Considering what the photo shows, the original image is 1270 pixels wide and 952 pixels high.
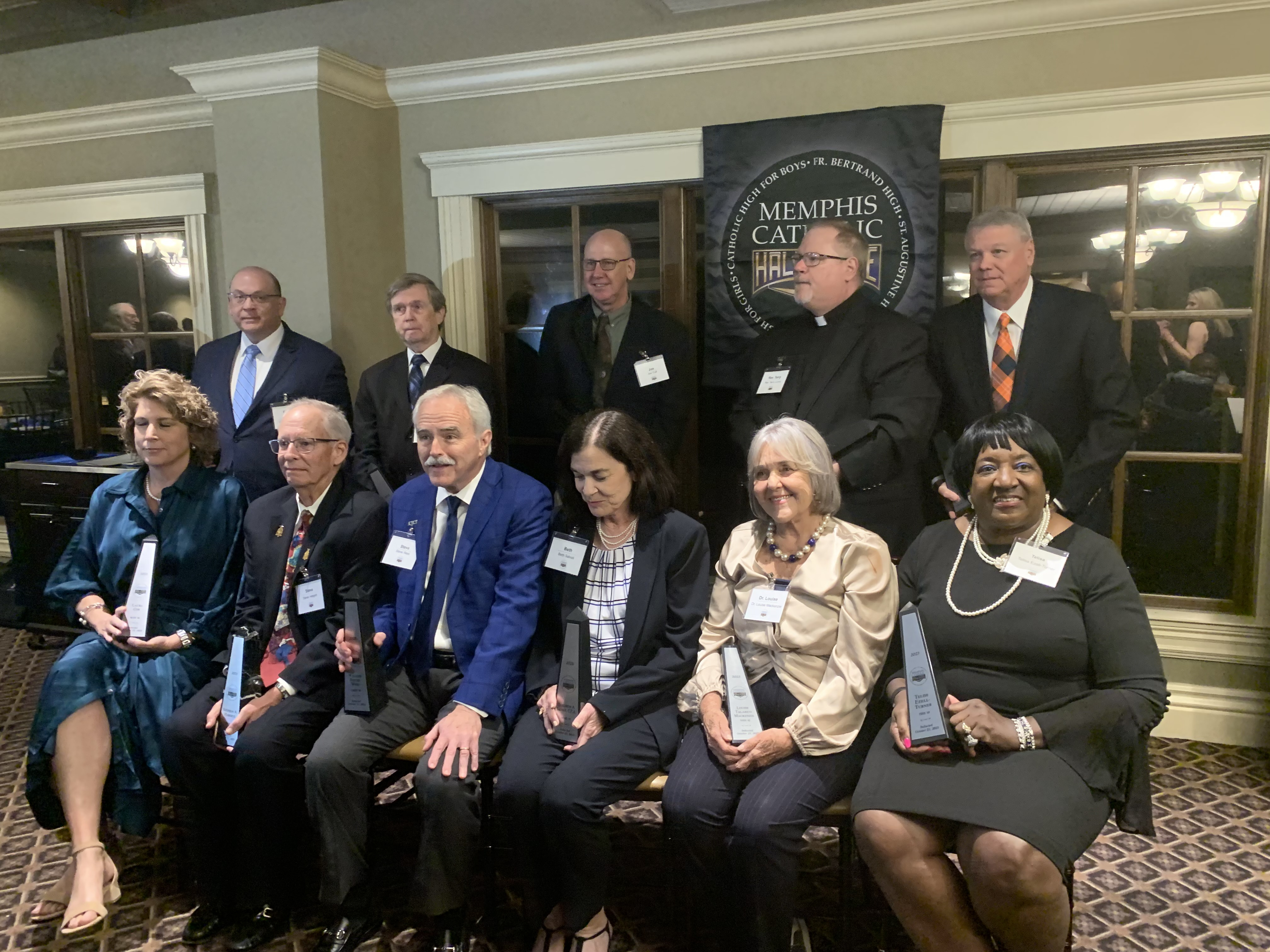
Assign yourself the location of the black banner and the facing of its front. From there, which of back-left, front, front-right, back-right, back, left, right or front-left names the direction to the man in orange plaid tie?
front-left

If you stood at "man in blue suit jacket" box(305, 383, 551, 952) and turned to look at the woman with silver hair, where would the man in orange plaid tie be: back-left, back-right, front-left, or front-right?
front-left

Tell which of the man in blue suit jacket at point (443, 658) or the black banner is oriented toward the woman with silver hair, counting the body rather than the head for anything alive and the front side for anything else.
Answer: the black banner

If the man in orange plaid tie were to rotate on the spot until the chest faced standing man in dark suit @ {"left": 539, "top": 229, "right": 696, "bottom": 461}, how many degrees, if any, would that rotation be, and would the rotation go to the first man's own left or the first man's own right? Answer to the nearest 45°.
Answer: approximately 45° to the first man's own right

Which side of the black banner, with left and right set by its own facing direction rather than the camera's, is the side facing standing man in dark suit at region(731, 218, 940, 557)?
front

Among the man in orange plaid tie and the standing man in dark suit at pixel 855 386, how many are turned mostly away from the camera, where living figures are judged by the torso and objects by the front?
0

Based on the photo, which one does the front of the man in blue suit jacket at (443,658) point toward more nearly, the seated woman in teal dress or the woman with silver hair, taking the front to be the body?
the seated woman in teal dress

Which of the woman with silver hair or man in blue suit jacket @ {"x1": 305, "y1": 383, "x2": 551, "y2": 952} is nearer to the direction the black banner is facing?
the woman with silver hair

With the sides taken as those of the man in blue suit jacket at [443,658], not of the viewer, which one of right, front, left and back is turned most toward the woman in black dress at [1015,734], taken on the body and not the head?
left

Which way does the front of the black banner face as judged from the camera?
facing the viewer

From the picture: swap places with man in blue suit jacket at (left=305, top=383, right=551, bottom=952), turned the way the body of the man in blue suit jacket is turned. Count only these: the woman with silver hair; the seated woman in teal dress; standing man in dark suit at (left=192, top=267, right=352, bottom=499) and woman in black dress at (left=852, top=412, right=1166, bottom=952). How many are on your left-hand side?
2

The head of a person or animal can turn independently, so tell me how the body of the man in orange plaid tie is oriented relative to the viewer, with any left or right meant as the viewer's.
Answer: facing the viewer and to the left of the viewer

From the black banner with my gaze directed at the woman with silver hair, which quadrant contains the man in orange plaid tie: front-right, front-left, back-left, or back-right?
front-left

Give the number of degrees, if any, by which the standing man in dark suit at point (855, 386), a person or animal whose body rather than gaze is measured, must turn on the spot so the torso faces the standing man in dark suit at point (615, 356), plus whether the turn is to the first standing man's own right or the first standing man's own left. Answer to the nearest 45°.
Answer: approximately 90° to the first standing man's own right

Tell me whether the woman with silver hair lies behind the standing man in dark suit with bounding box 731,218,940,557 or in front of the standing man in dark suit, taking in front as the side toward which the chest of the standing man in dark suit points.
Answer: in front

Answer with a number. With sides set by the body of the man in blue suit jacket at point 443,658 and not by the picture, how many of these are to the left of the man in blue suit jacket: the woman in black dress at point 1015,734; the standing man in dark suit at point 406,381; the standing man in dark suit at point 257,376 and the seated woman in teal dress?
1

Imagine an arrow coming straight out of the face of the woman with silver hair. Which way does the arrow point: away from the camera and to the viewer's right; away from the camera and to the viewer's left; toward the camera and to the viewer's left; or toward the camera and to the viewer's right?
toward the camera and to the viewer's left
